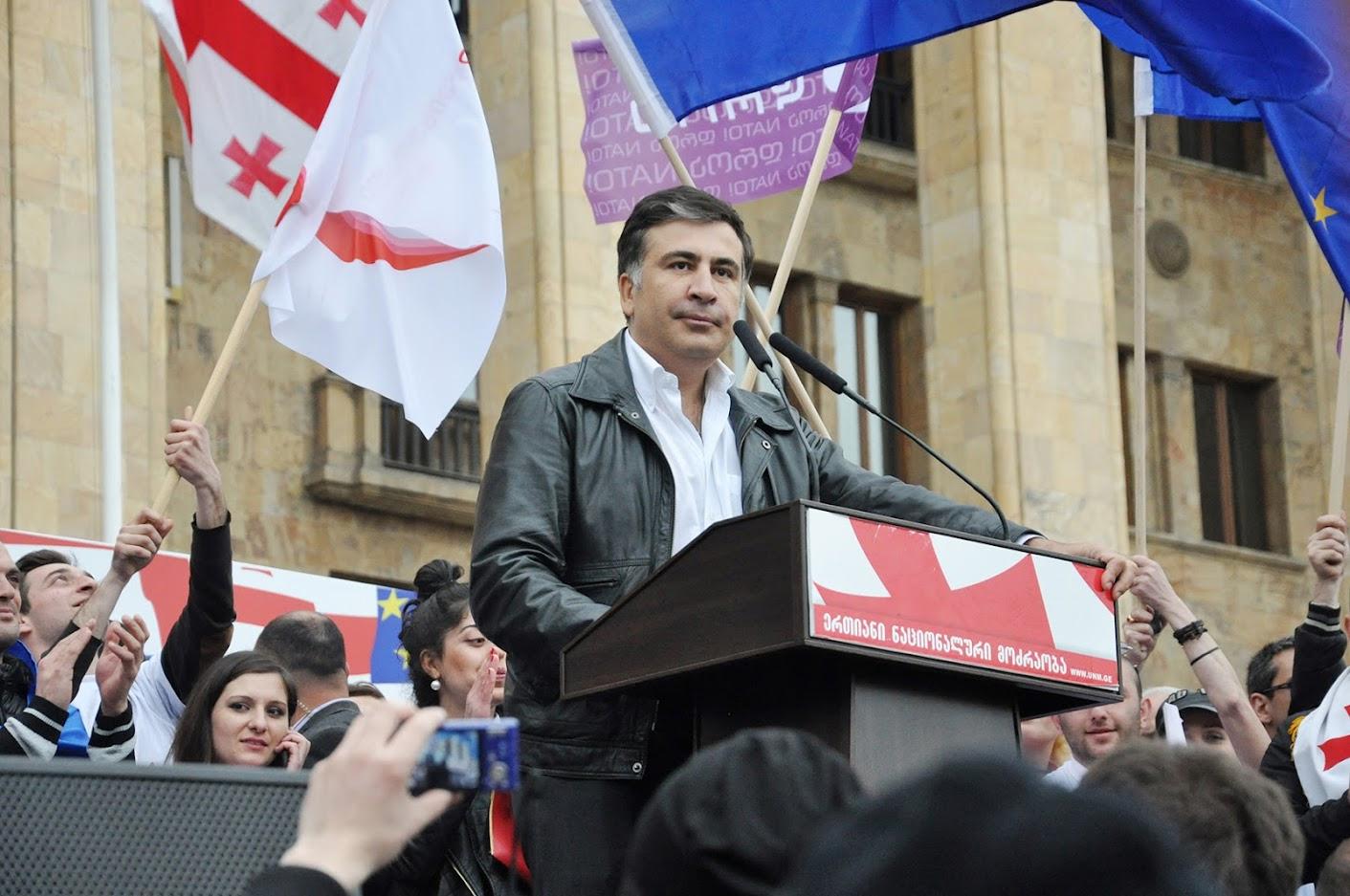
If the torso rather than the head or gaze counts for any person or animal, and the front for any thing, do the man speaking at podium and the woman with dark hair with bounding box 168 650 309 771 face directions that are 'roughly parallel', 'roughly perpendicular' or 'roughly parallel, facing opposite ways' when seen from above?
roughly parallel

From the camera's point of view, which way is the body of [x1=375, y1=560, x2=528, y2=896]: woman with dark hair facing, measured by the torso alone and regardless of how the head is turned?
to the viewer's right

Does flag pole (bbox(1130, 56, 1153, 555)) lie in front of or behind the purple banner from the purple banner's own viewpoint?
behind

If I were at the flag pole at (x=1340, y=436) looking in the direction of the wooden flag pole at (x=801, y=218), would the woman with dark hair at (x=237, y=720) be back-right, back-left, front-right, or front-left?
front-left

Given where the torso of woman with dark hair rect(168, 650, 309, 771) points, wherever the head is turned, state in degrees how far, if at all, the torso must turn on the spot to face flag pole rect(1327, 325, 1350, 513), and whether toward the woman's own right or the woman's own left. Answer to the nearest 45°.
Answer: approximately 45° to the woman's own left

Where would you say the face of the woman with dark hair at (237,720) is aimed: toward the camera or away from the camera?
toward the camera

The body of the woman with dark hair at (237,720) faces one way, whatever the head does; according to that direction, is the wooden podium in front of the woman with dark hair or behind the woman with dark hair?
in front

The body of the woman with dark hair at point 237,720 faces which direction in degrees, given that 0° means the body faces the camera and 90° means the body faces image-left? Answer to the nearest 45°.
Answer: approximately 315°

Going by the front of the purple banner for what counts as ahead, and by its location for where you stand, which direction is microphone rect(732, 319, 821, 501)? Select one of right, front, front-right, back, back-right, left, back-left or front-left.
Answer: back

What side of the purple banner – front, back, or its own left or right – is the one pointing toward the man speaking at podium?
back

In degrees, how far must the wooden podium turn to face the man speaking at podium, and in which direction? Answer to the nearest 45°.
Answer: approximately 180°

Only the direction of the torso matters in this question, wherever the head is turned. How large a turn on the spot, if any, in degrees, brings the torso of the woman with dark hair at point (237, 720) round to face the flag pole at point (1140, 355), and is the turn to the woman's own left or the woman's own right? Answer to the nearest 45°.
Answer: approximately 90° to the woman's own left

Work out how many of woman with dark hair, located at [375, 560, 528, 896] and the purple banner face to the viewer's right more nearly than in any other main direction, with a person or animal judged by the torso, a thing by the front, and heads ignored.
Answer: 1
